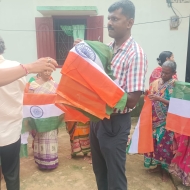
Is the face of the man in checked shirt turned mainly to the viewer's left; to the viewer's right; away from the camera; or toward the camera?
to the viewer's left

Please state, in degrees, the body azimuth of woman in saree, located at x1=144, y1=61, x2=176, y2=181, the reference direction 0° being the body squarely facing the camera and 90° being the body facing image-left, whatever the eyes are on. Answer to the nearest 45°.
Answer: approximately 45°

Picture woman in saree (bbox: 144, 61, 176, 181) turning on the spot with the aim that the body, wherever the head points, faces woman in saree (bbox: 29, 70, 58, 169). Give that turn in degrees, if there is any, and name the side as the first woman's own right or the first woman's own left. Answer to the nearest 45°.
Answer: approximately 45° to the first woman's own right

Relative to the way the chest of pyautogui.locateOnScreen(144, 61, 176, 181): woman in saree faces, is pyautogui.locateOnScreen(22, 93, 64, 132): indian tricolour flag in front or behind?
in front
